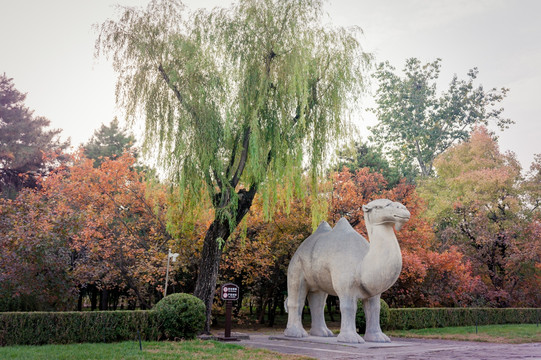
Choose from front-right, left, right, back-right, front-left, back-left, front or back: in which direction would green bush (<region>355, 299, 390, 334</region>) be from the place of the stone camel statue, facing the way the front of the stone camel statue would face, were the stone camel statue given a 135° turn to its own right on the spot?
right

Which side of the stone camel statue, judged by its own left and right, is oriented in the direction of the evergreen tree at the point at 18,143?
back

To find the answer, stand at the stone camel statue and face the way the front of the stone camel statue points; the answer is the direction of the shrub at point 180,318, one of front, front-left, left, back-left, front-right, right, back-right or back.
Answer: back-right

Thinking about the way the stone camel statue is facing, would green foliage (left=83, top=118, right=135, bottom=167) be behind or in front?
behind

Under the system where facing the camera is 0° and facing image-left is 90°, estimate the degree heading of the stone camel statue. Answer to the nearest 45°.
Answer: approximately 315°

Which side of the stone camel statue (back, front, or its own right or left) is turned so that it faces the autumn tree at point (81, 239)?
back

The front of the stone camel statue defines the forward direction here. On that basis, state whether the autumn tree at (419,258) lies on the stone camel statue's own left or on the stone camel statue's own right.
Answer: on the stone camel statue's own left

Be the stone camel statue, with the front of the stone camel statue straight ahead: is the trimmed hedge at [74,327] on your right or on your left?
on your right
